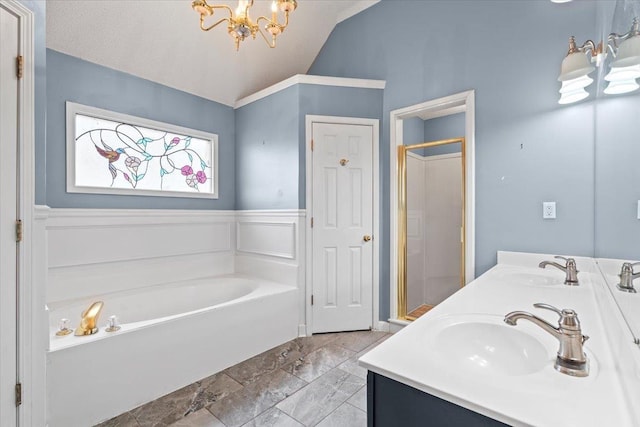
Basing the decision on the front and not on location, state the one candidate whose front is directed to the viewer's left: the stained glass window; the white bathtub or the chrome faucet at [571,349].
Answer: the chrome faucet

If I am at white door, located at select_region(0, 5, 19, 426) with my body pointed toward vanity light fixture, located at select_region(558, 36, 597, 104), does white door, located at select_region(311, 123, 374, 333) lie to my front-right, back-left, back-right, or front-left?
front-left

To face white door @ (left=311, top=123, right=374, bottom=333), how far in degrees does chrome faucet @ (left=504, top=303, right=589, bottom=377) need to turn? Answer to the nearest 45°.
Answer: approximately 45° to its right

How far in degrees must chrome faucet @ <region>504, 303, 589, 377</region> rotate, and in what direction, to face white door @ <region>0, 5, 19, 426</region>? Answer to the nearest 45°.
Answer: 0° — it already faces it

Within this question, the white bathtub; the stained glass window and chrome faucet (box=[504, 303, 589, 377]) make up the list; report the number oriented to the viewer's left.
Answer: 1

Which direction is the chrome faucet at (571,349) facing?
to the viewer's left

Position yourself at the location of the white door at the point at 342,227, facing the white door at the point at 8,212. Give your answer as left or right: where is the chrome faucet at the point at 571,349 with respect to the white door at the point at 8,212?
left

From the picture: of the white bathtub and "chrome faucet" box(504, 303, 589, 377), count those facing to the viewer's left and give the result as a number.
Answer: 1

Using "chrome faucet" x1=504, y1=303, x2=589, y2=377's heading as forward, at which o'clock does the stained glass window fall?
The stained glass window is roughly at 12 o'clock from the chrome faucet.

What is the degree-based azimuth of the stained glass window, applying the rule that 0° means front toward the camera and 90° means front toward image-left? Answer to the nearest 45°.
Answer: approximately 315°

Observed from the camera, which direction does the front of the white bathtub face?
facing the viewer and to the right of the viewer
